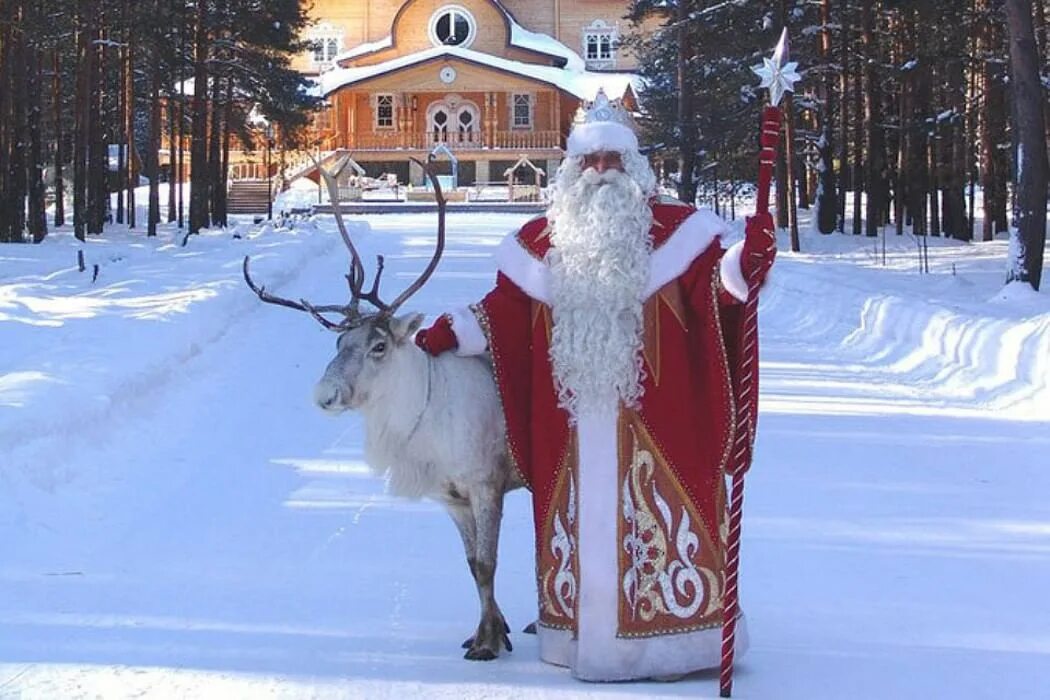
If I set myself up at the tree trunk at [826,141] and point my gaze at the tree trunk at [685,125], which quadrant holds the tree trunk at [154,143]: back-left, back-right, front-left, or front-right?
front-left

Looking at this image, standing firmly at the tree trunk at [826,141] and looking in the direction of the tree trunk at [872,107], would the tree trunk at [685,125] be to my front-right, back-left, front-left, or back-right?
back-left

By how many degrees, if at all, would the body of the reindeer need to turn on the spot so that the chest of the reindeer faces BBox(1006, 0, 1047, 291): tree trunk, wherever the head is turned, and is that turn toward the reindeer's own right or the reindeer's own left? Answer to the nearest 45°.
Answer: approximately 180°

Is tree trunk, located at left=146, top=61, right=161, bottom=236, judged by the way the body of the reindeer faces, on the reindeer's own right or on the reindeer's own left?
on the reindeer's own right

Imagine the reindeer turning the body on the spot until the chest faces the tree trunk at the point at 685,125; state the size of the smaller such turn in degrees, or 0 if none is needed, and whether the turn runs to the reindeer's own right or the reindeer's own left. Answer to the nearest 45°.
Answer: approximately 135° to the reindeer's own right

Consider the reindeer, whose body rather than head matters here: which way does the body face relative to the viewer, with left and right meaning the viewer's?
facing the viewer and to the left of the viewer

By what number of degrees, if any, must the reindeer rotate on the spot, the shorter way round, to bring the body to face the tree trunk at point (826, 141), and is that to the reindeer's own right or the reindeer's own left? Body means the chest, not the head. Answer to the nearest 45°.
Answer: approximately 135° to the reindeer's own right

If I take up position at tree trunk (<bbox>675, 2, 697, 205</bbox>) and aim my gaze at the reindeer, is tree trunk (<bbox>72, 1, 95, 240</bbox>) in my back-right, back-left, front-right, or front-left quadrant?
front-right

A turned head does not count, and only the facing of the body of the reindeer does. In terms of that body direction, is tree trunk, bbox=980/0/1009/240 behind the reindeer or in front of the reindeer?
behind

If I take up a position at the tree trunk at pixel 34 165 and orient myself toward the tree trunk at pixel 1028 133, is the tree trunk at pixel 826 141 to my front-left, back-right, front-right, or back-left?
front-left
